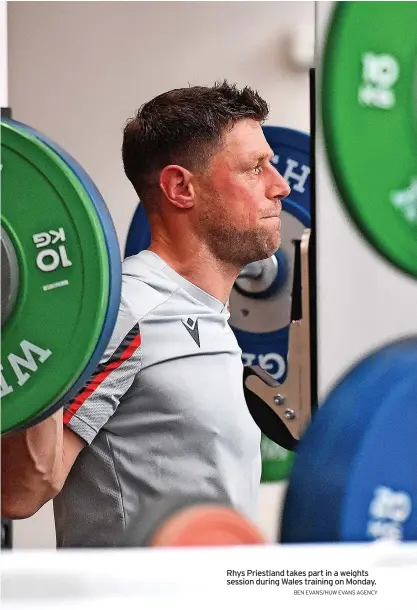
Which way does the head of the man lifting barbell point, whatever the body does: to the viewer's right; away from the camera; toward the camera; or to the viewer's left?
to the viewer's right

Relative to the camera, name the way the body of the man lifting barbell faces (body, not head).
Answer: to the viewer's right
